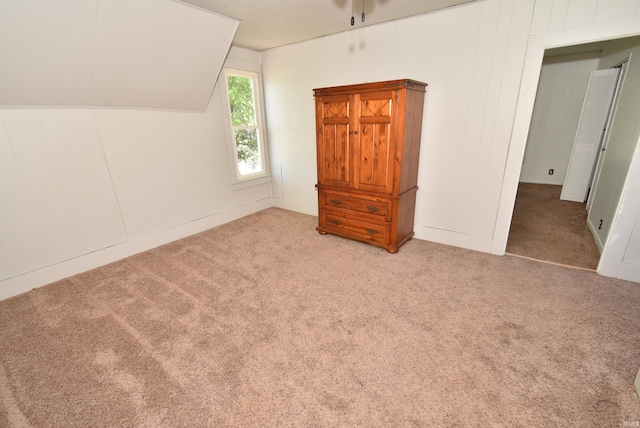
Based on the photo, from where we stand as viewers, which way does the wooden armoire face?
facing the viewer and to the left of the viewer

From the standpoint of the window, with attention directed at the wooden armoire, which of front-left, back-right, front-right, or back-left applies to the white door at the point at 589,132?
front-left

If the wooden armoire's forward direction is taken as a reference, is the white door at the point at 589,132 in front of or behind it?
behind

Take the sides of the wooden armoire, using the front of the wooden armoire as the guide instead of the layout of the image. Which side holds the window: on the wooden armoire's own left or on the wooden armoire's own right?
on the wooden armoire's own right

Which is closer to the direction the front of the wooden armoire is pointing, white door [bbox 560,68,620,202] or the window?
the window

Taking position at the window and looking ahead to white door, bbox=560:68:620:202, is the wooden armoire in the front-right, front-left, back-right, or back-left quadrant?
front-right

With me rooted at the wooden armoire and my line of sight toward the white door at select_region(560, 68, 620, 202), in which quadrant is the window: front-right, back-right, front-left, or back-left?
back-left

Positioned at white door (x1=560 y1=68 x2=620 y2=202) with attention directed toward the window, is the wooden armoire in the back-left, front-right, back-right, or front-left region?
front-left
